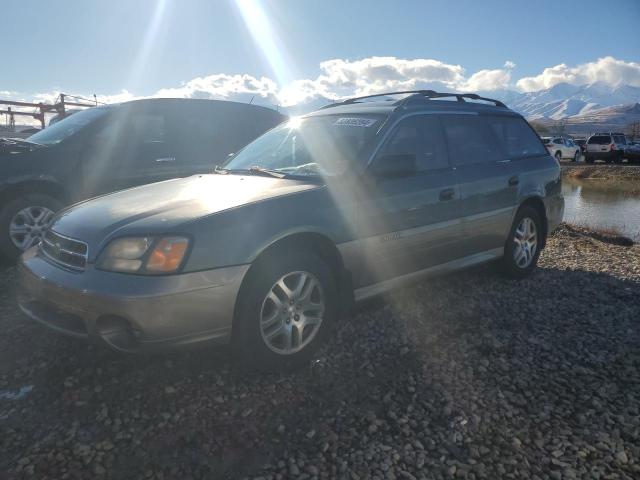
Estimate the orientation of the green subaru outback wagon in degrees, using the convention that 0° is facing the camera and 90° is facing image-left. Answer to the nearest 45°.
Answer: approximately 45°

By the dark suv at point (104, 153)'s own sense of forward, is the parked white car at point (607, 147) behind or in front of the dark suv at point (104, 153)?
behind

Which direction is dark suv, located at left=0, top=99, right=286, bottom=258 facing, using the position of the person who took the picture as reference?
facing to the left of the viewer

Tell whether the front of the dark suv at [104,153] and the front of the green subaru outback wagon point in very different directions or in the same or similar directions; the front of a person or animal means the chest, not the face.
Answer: same or similar directions

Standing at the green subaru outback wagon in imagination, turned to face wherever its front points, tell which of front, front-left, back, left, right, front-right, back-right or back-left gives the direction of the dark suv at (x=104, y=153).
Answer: right

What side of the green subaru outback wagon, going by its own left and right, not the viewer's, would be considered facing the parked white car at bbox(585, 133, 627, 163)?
back

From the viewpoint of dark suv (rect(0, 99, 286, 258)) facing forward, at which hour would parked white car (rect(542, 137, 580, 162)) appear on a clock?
The parked white car is roughly at 5 o'clock from the dark suv.

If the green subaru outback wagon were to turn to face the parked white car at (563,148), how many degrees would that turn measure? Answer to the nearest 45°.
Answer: approximately 180°

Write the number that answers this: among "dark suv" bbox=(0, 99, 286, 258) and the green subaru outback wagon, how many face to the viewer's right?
0
